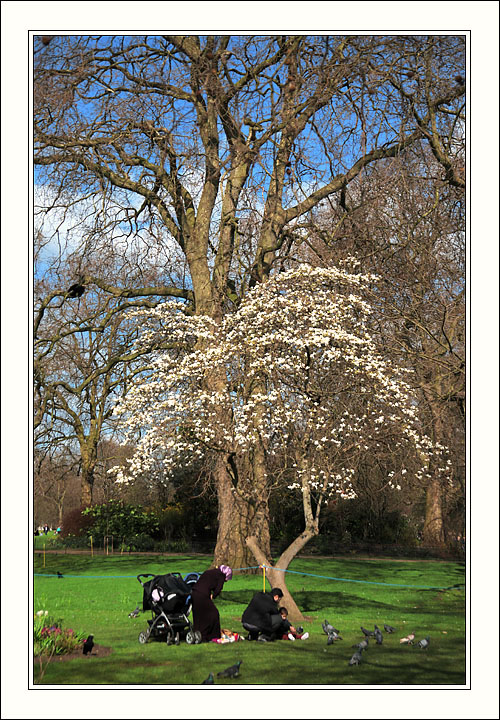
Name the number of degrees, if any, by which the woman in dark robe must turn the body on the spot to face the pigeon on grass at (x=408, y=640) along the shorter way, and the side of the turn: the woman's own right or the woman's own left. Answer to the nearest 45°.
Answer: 0° — they already face it

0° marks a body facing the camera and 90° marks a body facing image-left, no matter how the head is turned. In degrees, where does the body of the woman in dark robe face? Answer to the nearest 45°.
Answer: approximately 270°

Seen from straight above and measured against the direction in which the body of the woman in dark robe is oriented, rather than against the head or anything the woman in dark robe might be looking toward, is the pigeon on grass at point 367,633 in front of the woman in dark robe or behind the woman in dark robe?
in front
